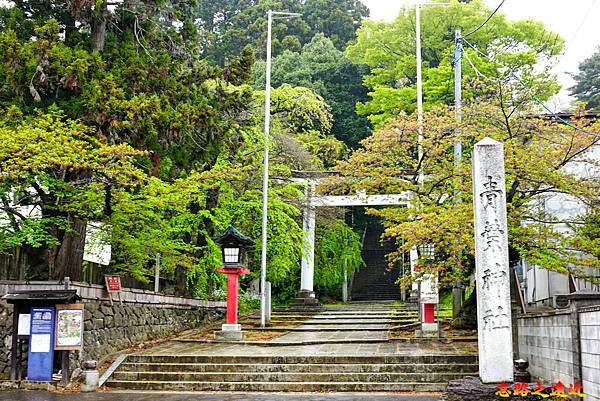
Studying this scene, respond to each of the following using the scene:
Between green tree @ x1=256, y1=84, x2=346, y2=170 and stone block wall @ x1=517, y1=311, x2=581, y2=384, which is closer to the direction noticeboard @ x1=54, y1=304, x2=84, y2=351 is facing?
the stone block wall

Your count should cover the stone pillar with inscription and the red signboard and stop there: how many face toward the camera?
2

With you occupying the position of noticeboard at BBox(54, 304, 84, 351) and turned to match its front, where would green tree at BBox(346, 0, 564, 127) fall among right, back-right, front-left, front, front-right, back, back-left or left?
back-left

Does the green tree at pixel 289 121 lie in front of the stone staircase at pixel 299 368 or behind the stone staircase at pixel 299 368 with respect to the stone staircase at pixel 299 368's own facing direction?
behind

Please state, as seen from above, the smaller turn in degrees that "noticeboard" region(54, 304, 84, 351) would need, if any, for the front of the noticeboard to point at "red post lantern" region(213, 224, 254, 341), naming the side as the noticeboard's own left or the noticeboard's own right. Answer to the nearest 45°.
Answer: approximately 135° to the noticeboard's own left

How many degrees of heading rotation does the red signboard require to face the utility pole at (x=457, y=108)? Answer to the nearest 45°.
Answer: approximately 90° to its left

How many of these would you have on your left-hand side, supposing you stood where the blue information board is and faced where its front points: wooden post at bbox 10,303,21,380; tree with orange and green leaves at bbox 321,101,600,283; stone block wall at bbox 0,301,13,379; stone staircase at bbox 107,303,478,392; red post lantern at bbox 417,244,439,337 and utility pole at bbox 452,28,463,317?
4

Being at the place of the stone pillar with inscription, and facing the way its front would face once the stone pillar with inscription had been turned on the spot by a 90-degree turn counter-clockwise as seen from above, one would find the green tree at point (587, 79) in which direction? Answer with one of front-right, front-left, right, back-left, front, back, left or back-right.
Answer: left

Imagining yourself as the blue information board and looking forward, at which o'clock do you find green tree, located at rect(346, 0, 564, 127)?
The green tree is roughly at 8 o'clock from the blue information board.

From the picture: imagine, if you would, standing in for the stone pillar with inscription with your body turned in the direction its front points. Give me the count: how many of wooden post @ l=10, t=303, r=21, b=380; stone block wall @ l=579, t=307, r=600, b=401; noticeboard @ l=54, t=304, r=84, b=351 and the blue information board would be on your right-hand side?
3
